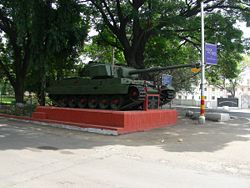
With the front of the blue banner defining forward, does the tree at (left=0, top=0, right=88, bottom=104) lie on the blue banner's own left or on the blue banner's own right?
on the blue banner's own right

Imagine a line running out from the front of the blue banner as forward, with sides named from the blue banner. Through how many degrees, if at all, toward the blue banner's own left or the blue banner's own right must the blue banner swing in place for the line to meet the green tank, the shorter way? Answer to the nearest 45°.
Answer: approximately 90° to the blue banner's own right

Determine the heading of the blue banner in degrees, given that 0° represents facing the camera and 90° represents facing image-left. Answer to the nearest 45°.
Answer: approximately 0°
